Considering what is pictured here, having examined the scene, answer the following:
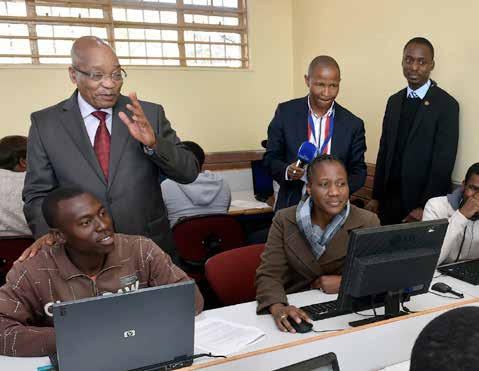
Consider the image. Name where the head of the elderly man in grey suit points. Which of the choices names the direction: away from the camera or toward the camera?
toward the camera

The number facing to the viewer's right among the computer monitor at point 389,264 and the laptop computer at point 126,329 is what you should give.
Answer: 0

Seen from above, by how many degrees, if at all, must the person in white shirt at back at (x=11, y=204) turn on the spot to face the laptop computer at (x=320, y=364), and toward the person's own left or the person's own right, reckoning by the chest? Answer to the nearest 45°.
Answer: approximately 135° to the person's own right

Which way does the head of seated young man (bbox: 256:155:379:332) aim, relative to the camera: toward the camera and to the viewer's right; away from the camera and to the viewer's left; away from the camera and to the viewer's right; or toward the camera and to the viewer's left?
toward the camera and to the viewer's right

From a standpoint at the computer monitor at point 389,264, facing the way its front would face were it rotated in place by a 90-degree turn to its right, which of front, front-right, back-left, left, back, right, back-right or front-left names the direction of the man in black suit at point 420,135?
front-left

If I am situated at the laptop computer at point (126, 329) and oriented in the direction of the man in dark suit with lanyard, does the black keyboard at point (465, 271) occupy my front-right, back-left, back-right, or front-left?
front-right

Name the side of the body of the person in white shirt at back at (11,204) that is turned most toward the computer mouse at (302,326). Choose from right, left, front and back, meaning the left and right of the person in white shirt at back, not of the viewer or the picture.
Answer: right

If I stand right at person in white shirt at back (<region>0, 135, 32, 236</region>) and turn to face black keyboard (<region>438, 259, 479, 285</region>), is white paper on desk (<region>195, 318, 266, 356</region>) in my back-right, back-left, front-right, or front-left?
front-right

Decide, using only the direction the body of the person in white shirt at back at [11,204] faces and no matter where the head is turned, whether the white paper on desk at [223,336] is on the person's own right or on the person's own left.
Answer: on the person's own right

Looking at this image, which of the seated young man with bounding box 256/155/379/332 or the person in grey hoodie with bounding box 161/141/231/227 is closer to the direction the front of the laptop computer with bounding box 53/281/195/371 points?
the person in grey hoodie

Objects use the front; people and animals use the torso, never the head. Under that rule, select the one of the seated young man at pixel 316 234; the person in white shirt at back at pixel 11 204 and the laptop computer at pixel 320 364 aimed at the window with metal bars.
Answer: the person in white shirt at back

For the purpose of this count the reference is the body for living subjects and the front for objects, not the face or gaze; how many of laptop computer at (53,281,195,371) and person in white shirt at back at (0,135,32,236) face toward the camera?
0

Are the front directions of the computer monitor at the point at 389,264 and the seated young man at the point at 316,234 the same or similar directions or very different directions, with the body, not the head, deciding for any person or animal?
very different directions

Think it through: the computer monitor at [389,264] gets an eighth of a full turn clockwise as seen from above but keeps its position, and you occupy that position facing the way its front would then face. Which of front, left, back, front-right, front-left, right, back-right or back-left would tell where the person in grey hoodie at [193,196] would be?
front-left

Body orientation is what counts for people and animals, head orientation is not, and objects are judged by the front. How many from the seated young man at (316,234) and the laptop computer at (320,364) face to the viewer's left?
0

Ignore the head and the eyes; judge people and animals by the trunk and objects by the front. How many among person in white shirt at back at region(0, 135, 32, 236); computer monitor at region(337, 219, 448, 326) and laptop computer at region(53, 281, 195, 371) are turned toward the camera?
0

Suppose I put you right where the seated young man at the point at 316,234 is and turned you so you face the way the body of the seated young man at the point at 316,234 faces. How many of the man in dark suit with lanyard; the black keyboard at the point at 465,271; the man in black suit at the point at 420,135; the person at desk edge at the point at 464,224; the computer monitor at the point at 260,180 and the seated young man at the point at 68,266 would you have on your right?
1

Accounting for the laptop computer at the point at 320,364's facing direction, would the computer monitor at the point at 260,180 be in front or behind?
behind
